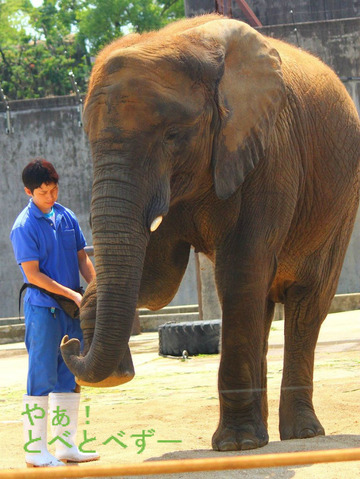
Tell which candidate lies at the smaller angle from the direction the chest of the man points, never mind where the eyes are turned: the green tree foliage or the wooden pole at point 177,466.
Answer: the wooden pole

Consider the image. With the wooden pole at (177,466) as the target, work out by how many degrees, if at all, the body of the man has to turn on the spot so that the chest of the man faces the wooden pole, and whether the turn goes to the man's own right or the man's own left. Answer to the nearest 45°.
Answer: approximately 45° to the man's own right

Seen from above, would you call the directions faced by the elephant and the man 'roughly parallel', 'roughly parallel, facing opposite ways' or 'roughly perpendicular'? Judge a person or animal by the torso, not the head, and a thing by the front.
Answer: roughly perpendicular

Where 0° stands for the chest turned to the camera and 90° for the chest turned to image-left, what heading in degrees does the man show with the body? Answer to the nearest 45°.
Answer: approximately 315°

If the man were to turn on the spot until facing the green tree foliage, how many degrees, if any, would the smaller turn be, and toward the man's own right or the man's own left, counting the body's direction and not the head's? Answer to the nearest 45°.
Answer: approximately 135° to the man's own left

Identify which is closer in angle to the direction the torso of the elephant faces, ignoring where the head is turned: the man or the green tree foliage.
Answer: the man

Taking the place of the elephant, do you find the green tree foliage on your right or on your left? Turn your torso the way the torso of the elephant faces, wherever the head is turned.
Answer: on your right

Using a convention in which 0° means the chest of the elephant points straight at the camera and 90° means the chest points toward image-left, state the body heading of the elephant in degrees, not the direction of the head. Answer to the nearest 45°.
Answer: approximately 45°

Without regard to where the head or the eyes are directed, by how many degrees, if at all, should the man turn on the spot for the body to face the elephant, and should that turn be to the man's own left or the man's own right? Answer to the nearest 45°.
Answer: approximately 45° to the man's own left
